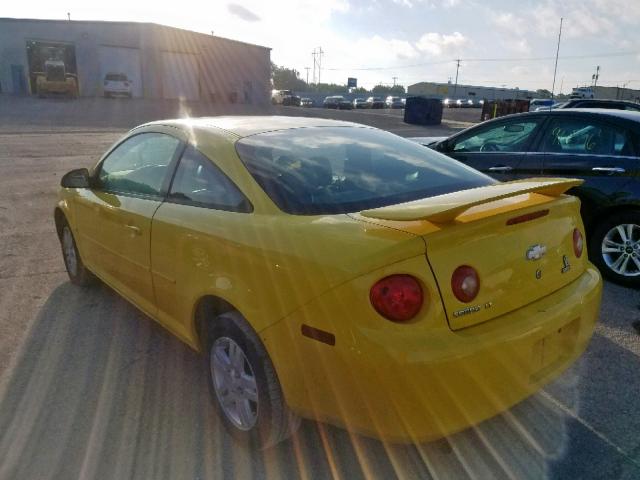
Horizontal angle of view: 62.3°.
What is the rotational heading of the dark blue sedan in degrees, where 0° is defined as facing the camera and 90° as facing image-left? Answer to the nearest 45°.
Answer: approximately 90°

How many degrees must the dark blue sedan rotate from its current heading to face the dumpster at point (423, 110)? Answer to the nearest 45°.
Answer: approximately 90° to its right

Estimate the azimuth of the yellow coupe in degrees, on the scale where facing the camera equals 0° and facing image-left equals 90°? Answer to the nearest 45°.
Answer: approximately 135°

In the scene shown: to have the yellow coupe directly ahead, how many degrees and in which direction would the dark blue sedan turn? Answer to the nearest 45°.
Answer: approximately 90° to its left

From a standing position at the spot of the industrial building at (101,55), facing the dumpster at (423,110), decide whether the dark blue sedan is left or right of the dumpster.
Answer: right

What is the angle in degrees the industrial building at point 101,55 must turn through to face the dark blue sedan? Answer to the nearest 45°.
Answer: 0° — it already faces it

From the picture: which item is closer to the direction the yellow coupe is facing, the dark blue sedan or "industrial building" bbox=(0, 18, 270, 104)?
the industrial building

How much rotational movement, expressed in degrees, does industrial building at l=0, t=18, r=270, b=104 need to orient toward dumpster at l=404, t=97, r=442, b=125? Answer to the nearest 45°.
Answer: approximately 45° to its left

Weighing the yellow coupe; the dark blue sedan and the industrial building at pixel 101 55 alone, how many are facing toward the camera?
1

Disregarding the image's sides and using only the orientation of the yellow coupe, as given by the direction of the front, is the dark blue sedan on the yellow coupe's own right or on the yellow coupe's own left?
on the yellow coupe's own right

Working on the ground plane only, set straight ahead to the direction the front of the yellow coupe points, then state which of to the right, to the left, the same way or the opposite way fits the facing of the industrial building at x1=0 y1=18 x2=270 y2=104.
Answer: the opposite way

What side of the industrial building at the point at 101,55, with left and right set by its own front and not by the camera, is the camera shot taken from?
front

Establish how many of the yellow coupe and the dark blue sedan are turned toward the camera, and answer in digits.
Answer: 0

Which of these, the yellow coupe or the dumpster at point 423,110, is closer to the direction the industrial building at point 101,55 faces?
the yellow coupe

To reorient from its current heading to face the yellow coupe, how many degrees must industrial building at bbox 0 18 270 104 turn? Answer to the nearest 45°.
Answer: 0° — it already faces it
